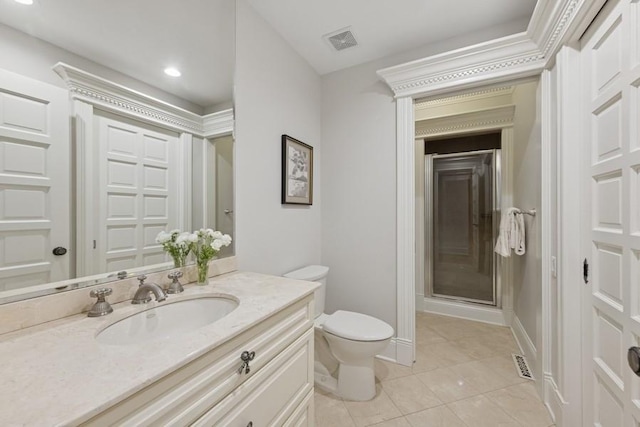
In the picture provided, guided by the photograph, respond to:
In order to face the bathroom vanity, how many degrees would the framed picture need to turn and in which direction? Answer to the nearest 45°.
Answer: approximately 45° to its right

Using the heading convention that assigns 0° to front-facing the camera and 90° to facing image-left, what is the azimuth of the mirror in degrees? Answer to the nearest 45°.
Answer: approximately 315°

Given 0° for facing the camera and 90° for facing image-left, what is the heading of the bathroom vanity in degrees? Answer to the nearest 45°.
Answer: approximately 315°

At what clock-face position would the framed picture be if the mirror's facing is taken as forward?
The framed picture is roughly at 10 o'clock from the mirror.

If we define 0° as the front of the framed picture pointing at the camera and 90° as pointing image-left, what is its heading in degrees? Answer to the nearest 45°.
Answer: approximately 315°

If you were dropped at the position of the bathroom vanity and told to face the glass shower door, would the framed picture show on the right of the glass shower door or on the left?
left

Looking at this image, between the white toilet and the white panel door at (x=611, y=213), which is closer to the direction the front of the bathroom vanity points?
the white panel door
